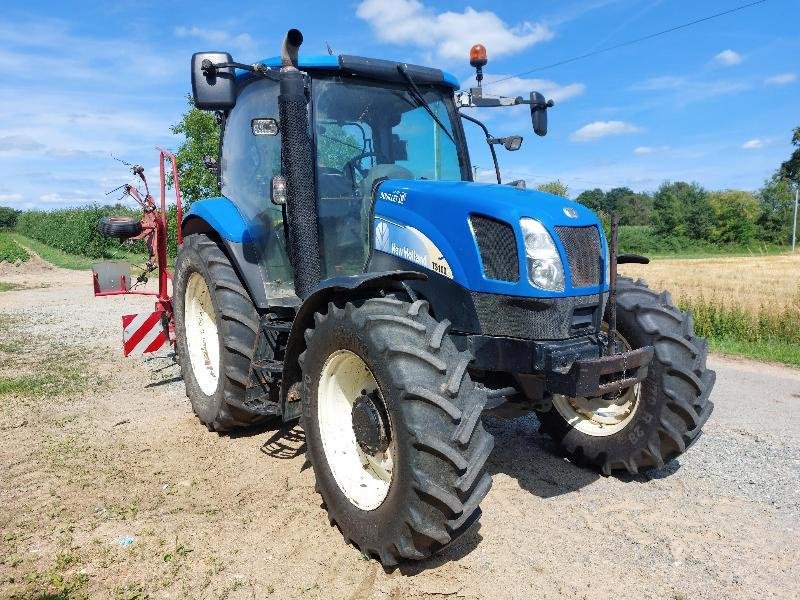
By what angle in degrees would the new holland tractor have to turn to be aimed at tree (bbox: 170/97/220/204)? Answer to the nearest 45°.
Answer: approximately 135° to its left

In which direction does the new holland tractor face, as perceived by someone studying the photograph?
facing the viewer and to the right of the viewer
